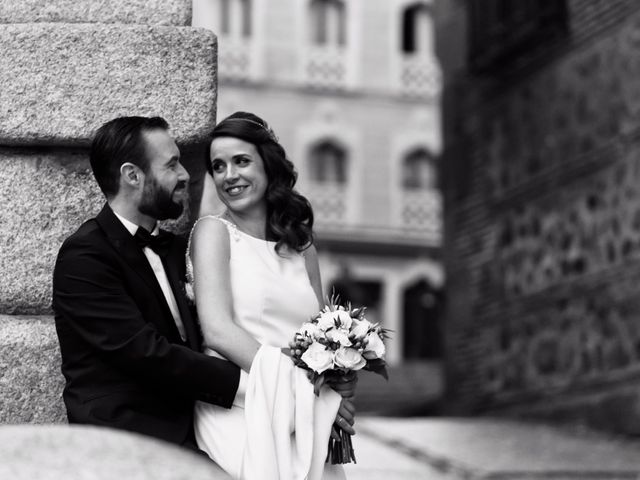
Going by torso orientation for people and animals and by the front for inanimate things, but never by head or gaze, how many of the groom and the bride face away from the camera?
0

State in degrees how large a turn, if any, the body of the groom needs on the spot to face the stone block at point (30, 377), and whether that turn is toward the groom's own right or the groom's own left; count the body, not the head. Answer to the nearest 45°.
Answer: approximately 180°

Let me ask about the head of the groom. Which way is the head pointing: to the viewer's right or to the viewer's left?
to the viewer's right

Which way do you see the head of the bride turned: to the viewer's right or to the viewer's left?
to the viewer's left

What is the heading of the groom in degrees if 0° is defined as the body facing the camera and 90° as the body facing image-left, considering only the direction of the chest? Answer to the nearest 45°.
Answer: approximately 315°

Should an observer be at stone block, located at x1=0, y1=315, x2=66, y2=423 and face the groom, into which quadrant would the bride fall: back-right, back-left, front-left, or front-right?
front-left
